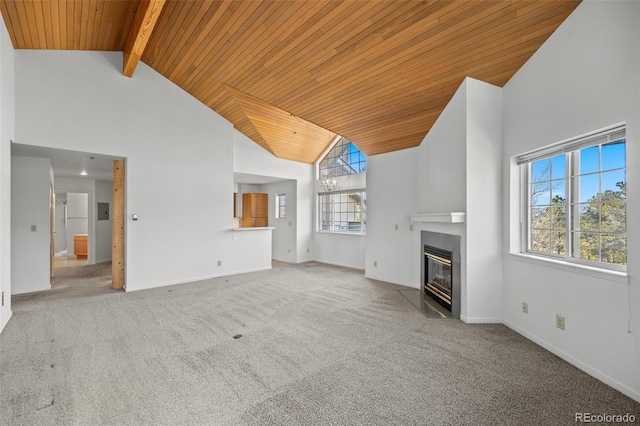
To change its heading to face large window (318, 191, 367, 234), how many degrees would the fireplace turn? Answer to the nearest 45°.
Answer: approximately 90° to its right

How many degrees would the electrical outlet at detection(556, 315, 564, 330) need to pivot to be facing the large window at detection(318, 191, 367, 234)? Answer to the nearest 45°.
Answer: approximately 90° to its right

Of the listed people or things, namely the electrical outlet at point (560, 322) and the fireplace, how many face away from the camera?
0

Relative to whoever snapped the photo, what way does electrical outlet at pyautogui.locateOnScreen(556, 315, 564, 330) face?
facing the viewer and to the left of the viewer

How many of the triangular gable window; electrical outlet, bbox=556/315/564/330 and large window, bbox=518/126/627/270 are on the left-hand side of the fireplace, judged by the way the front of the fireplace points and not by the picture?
2

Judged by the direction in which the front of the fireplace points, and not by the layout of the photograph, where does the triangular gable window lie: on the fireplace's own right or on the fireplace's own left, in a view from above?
on the fireplace's own right

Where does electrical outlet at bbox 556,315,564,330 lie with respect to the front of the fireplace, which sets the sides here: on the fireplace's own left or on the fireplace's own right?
on the fireplace's own left

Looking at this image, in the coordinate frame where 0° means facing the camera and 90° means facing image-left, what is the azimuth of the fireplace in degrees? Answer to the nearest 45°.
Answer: approximately 45°

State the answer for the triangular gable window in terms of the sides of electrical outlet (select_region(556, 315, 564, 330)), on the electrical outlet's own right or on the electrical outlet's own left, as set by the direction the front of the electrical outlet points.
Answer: on the electrical outlet's own right

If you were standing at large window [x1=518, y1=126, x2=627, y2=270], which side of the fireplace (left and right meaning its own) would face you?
left
